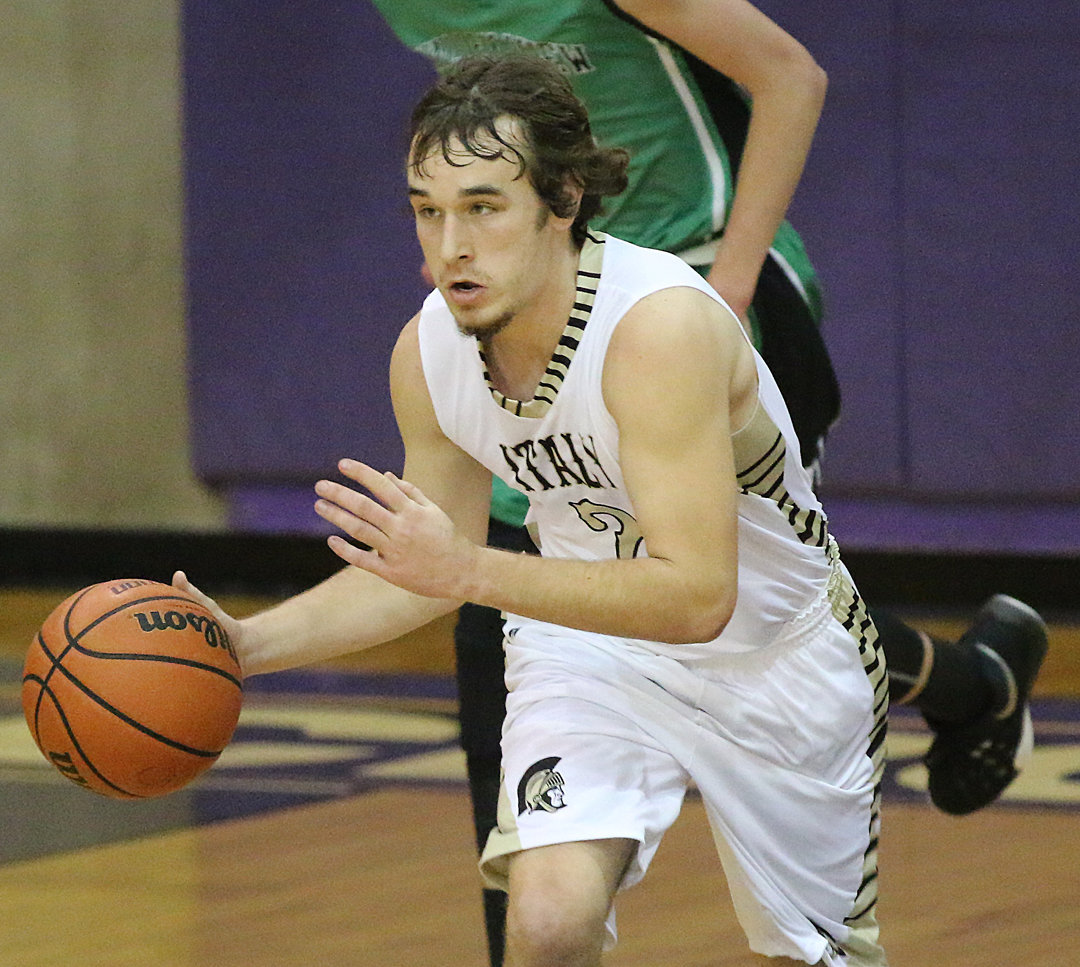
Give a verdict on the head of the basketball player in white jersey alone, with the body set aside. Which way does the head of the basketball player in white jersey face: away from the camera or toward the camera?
toward the camera

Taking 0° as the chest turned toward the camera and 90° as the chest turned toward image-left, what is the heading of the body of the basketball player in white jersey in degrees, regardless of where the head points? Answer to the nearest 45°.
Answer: approximately 45°
